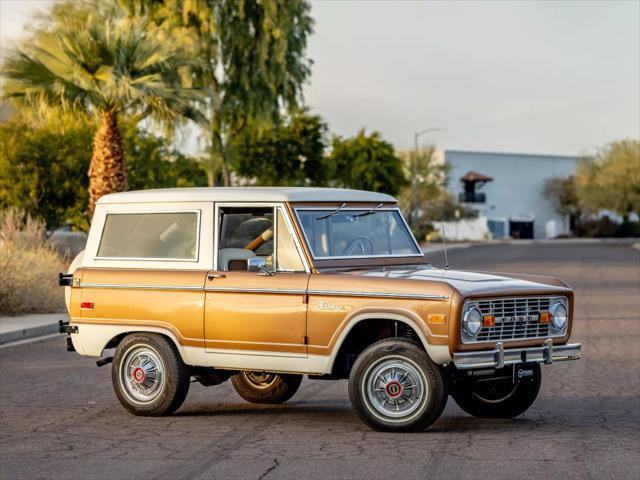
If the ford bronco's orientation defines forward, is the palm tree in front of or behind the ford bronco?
behind

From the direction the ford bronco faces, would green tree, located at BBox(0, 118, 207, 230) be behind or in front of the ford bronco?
behind

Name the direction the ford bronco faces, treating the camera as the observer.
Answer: facing the viewer and to the right of the viewer

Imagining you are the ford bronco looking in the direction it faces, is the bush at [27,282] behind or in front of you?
behind
